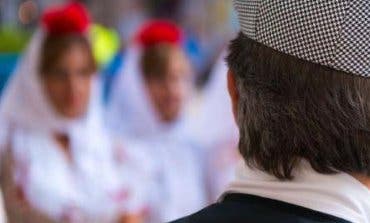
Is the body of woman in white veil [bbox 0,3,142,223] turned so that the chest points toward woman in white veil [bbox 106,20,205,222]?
no

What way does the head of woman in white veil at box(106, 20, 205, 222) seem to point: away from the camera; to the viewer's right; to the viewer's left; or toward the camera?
toward the camera

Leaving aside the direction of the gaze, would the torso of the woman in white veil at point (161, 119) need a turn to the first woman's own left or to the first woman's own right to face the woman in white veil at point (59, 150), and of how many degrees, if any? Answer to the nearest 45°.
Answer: approximately 90° to the first woman's own right

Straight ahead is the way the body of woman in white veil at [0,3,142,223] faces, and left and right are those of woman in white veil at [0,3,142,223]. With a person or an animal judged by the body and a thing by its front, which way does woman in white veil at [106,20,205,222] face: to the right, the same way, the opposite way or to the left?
the same way

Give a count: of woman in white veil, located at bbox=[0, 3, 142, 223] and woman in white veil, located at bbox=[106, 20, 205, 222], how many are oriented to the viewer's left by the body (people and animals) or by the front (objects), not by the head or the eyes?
0

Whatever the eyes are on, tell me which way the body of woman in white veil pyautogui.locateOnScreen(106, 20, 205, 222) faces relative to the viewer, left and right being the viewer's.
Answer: facing the viewer and to the right of the viewer
